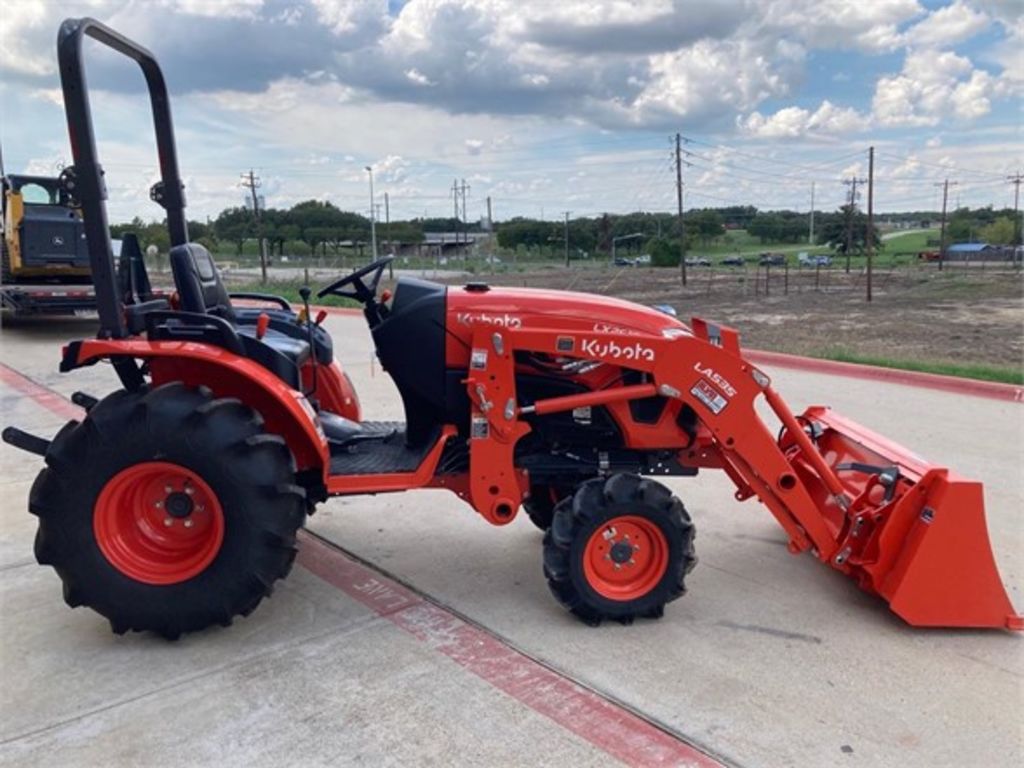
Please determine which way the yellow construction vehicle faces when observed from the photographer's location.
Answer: facing away from the viewer

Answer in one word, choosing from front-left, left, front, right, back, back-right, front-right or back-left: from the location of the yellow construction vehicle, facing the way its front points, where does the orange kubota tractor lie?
back

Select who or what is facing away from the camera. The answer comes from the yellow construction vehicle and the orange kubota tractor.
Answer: the yellow construction vehicle

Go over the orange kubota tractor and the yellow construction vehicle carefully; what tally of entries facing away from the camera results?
1

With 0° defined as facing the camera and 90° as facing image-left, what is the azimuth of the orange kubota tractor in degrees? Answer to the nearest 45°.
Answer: approximately 270°

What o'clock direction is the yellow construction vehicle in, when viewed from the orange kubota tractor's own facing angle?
The yellow construction vehicle is roughly at 8 o'clock from the orange kubota tractor.
